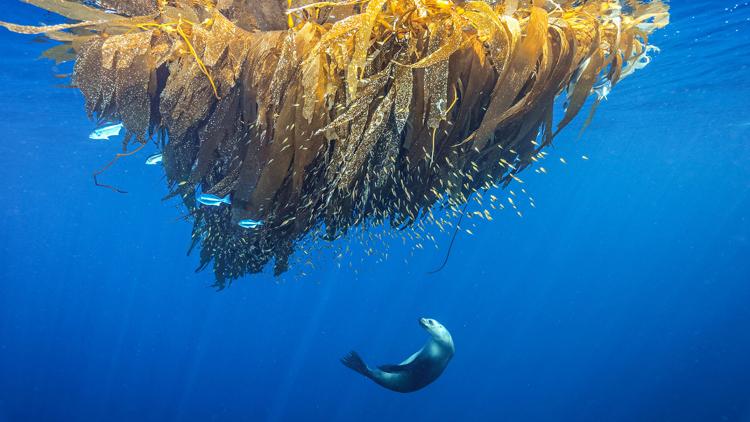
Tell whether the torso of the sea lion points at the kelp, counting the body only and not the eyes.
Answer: no

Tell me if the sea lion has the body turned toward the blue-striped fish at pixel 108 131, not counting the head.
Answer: no

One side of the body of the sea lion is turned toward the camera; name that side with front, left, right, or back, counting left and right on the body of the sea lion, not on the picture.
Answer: right
